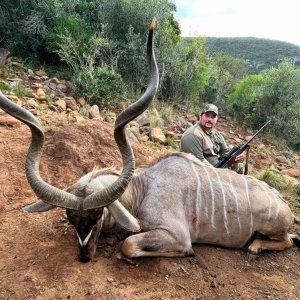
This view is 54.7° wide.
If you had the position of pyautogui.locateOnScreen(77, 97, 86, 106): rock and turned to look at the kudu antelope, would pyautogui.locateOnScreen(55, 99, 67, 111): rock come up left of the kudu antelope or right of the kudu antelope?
right

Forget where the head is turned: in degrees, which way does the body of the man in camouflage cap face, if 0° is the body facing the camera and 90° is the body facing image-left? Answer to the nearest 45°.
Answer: approximately 315°
